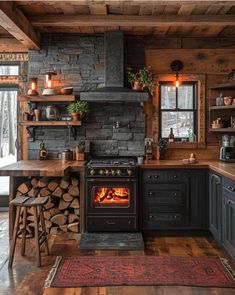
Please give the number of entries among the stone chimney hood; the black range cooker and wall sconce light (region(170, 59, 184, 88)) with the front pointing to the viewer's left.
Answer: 0

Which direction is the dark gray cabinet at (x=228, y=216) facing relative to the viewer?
to the viewer's left

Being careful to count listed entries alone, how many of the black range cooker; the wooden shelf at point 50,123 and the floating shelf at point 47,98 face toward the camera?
3

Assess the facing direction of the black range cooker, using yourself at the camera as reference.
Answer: facing the viewer

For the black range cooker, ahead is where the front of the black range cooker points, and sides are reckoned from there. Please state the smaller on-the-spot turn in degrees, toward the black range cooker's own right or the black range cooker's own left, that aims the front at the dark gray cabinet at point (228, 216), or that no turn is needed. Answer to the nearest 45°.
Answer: approximately 45° to the black range cooker's own left

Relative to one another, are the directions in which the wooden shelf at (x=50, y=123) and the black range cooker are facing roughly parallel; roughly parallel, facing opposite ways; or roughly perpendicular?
roughly parallel

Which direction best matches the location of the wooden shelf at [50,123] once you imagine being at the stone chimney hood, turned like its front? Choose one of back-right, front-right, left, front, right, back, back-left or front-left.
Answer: right

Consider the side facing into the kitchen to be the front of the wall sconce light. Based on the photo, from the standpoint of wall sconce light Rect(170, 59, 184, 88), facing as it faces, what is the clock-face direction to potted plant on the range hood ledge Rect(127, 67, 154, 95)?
The potted plant on the range hood ledge is roughly at 2 o'clock from the wall sconce light.

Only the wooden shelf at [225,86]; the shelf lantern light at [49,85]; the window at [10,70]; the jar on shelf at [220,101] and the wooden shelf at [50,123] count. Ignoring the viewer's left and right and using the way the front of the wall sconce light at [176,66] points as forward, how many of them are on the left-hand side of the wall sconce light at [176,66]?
2

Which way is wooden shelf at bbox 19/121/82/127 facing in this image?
toward the camera
